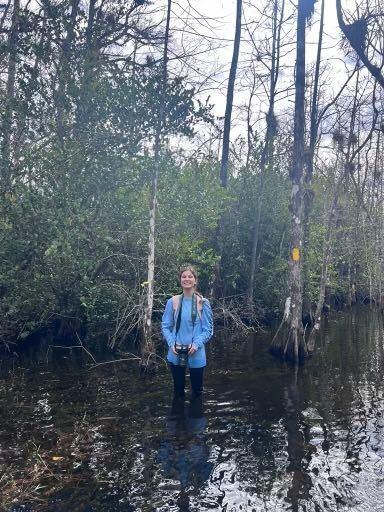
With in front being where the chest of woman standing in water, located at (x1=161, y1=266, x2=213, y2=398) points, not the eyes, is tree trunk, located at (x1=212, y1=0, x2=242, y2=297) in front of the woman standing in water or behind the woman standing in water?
behind

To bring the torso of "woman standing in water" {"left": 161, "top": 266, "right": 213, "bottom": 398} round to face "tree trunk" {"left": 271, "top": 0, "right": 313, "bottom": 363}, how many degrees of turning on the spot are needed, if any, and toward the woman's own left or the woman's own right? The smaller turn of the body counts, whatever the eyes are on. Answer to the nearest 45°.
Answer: approximately 135° to the woman's own left

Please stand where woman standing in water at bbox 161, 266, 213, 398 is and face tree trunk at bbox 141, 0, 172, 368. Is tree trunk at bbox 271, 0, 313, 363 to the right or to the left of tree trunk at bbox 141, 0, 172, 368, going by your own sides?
right

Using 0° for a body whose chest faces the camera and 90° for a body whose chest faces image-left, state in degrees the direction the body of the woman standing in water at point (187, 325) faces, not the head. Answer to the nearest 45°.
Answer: approximately 0°

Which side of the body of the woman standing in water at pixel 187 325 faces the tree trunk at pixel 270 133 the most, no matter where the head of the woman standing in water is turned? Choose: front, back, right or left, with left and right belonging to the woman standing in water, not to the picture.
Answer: back

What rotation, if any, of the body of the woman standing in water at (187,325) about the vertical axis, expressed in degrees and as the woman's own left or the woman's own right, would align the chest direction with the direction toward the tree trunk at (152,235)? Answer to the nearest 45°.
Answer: approximately 180°
